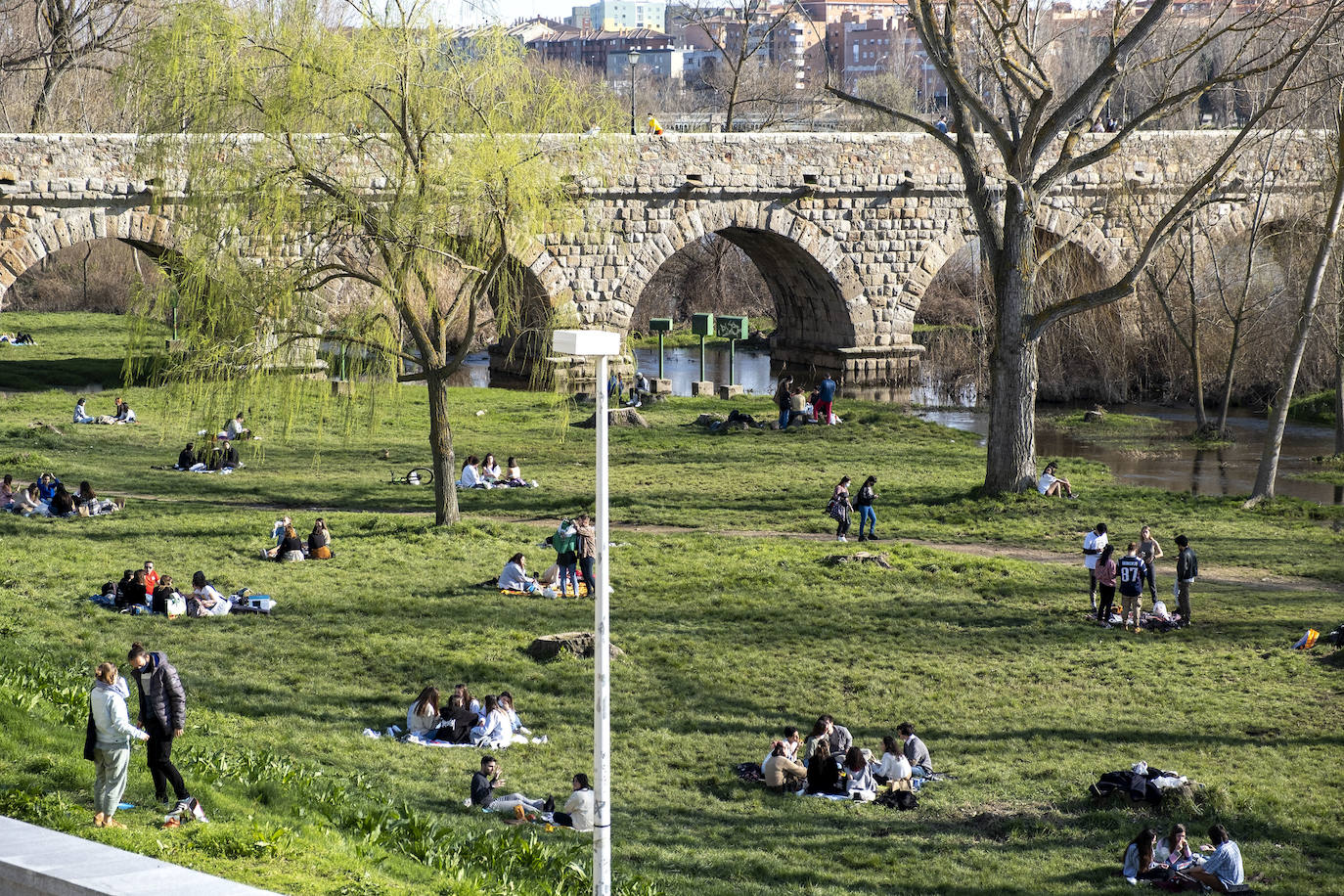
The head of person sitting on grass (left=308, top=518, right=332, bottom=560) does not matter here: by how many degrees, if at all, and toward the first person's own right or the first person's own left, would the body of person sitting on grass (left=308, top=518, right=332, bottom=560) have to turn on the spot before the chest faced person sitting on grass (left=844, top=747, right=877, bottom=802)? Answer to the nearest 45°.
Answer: approximately 135° to the first person's own right

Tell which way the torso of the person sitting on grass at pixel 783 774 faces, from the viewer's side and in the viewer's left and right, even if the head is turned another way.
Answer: facing away from the viewer and to the right of the viewer

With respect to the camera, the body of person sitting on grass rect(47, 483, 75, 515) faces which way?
away from the camera

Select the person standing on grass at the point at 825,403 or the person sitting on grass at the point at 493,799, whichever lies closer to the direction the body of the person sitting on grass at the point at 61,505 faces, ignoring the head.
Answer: the person standing on grass

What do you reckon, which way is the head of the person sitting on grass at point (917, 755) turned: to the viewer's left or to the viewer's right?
to the viewer's left

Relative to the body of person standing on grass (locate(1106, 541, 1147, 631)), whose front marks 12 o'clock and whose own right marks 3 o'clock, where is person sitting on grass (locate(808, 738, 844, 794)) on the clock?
The person sitting on grass is roughly at 7 o'clock from the person standing on grass.

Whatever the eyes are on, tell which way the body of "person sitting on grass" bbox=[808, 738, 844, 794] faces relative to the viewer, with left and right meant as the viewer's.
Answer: facing away from the viewer

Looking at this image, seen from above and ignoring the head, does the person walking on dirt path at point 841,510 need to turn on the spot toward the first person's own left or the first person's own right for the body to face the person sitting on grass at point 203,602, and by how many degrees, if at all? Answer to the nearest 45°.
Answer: approximately 135° to the first person's own right

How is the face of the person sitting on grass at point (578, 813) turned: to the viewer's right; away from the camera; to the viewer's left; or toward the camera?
to the viewer's left

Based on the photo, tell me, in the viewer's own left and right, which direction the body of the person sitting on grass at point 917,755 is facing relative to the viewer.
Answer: facing to the left of the viewer

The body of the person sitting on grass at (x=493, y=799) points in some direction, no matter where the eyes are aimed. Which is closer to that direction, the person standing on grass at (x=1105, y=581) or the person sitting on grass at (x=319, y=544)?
the person standing on grass

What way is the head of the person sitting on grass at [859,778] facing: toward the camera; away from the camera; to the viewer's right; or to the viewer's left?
away from the camera

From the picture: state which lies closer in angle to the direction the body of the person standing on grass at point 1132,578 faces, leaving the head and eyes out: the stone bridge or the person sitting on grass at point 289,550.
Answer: the stone bridge

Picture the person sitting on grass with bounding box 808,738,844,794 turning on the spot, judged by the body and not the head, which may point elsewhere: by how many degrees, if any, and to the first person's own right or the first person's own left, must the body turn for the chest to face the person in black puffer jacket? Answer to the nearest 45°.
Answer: approximately 135° to the first person's own left

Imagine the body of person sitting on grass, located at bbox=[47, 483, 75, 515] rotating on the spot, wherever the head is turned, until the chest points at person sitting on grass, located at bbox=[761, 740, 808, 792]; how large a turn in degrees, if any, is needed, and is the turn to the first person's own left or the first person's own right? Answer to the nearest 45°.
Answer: approximately 135° to the first person's own right
